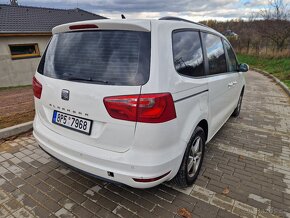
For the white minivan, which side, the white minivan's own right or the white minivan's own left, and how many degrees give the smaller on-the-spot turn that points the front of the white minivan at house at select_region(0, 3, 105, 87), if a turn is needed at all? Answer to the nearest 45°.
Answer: approximately 90° to the white minivan's own left

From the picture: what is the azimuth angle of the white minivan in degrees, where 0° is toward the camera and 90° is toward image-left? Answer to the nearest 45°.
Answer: approximately 225°
